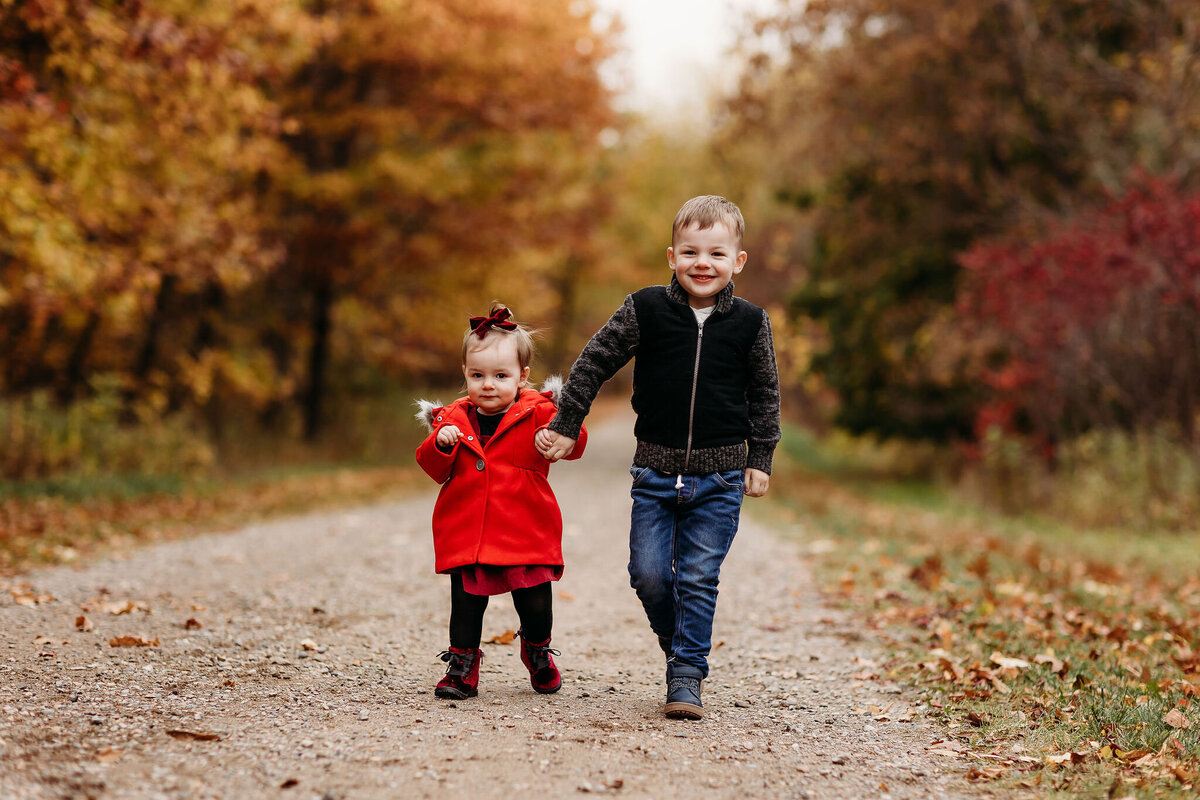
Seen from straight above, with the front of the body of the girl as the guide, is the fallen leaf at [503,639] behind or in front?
behind

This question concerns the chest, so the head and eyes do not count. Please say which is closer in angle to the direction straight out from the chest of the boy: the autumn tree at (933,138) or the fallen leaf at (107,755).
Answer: the fallen leaf

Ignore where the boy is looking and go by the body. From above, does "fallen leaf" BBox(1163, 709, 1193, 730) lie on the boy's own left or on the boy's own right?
on the boy's own left

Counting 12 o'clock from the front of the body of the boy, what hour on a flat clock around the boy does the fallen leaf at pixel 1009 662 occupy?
The fallen leaf is roughly at 8 o'clock from the boy.

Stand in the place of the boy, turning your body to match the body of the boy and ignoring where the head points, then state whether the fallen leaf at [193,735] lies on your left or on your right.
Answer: on your right

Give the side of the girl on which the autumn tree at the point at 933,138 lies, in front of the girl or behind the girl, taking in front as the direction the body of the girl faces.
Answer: behind

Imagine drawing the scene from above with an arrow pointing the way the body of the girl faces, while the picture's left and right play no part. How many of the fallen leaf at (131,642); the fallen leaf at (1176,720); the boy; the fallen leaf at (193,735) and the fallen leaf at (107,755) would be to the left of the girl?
2

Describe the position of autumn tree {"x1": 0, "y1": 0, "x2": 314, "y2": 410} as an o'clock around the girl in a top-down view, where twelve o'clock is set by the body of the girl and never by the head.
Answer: The autumn tree is roughly at 5 o'clock from the girl.

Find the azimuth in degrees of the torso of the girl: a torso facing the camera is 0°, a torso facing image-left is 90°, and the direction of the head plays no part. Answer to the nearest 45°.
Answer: approximately 0°

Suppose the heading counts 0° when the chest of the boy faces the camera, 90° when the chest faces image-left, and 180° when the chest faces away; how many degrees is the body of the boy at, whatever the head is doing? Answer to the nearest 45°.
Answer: approximately 0°

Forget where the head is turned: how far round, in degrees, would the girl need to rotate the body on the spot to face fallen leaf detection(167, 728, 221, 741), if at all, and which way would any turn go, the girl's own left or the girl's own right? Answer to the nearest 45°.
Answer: approximately 45° to the girl's own right

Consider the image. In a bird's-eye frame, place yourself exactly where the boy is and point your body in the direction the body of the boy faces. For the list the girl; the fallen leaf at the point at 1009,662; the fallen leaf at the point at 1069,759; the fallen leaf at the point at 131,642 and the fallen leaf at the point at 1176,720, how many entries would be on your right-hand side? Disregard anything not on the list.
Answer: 2

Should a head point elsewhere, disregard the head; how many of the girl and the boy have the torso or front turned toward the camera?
2
